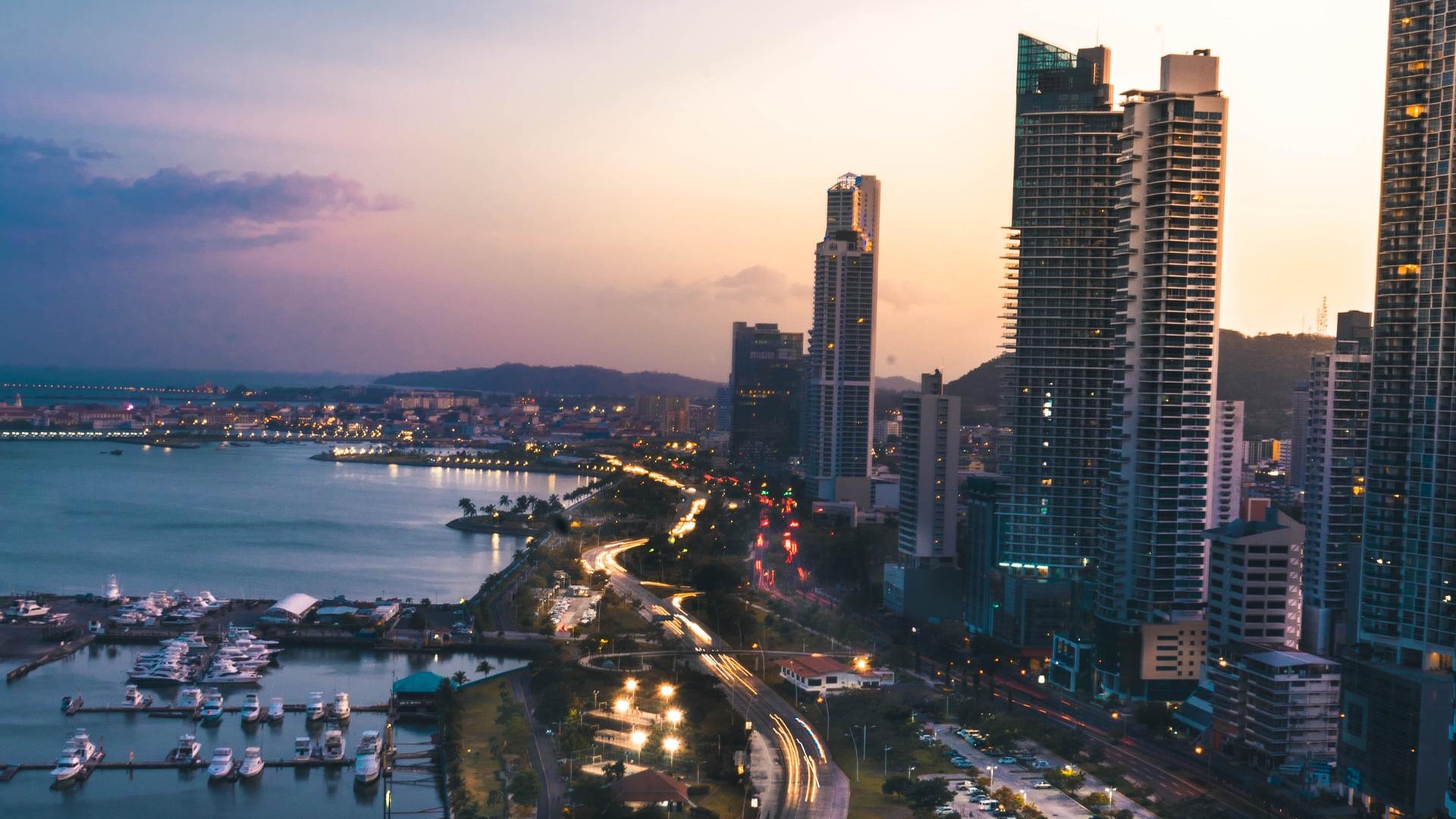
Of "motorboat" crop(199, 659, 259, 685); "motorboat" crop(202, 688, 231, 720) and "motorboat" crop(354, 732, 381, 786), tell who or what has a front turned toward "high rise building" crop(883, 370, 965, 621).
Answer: "motorboat" crop(199, 659, 259, 685)

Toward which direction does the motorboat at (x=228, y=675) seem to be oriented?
to the viewer's right

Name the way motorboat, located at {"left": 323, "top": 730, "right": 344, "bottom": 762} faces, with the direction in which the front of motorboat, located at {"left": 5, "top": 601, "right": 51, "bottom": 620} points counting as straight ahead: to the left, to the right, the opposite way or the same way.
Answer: to the left

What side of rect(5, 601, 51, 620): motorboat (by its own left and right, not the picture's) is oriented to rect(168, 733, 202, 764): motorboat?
right

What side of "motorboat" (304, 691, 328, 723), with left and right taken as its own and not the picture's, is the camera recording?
front

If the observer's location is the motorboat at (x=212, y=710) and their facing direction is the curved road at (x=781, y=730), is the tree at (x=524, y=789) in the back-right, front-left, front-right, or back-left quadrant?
front-right

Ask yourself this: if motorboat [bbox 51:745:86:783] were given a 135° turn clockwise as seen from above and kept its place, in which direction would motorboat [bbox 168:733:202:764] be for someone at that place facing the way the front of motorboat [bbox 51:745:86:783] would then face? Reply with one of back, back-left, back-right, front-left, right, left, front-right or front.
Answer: right

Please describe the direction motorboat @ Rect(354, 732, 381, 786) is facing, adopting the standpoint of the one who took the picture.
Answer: facing the viewer

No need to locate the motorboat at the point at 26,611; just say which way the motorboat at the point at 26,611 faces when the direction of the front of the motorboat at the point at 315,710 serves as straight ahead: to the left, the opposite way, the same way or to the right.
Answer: to the left

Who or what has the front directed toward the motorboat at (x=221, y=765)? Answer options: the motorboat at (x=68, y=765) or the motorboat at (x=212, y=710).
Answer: the motorboat at (x=212, y=710)

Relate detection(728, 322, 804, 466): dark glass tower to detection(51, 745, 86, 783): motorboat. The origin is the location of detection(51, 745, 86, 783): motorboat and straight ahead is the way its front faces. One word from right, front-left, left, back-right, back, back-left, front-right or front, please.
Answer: back
